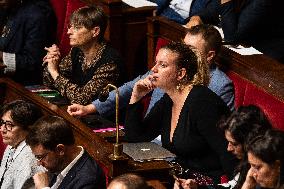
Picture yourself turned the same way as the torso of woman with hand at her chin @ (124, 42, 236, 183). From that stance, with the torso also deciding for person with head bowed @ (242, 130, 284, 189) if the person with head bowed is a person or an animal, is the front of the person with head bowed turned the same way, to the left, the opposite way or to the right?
the same way

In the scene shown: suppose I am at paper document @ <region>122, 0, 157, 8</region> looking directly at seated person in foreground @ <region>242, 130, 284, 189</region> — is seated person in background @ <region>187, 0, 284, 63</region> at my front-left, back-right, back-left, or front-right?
front-left

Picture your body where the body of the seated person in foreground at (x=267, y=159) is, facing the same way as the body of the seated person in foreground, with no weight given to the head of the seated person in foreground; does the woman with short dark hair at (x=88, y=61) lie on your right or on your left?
on your right

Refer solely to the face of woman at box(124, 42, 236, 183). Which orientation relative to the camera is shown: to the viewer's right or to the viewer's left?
to the viewer's left

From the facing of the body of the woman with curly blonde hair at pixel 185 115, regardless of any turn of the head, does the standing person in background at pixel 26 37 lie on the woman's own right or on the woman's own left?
on the woman's own right

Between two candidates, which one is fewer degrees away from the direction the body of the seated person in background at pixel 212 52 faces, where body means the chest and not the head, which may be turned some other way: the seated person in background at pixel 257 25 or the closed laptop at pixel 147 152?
the closed laptop

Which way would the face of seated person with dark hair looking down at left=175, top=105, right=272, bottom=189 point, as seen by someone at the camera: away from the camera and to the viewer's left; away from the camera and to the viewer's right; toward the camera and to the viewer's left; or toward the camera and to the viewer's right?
toward the camera and to the viewer's left

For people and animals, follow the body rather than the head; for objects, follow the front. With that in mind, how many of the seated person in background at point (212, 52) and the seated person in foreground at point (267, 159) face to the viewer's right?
0
